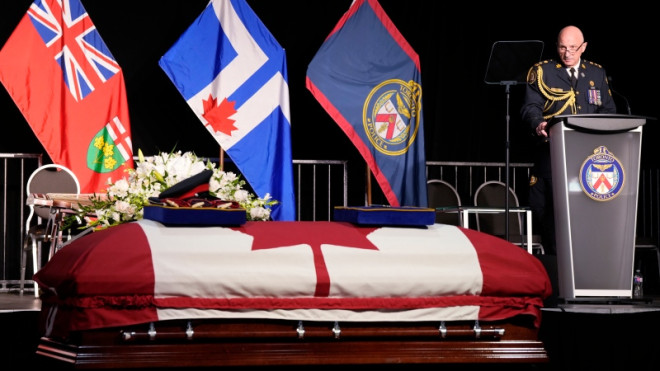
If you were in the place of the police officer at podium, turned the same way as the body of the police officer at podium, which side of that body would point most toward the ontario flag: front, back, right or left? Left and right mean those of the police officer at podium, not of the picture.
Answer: right

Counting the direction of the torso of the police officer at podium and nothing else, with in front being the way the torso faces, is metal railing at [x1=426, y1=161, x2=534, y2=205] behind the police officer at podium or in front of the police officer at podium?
behind

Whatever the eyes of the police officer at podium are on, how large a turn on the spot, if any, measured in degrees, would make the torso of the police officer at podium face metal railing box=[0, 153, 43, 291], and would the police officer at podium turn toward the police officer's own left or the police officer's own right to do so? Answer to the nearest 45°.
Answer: approximately 90° to the police officer's own right

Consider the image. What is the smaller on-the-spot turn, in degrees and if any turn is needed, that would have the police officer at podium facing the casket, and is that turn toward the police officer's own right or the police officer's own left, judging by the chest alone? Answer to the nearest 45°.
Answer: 0° — they already face it

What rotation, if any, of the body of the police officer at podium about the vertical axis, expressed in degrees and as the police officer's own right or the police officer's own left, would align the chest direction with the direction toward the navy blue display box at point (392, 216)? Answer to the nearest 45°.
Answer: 0° — they already face it

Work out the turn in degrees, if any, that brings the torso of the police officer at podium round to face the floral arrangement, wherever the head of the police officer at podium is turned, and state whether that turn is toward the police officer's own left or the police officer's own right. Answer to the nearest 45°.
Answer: approximately 45° to the police officer's own right

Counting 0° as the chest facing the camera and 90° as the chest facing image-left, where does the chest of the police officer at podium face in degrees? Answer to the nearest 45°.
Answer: approximately 0°
